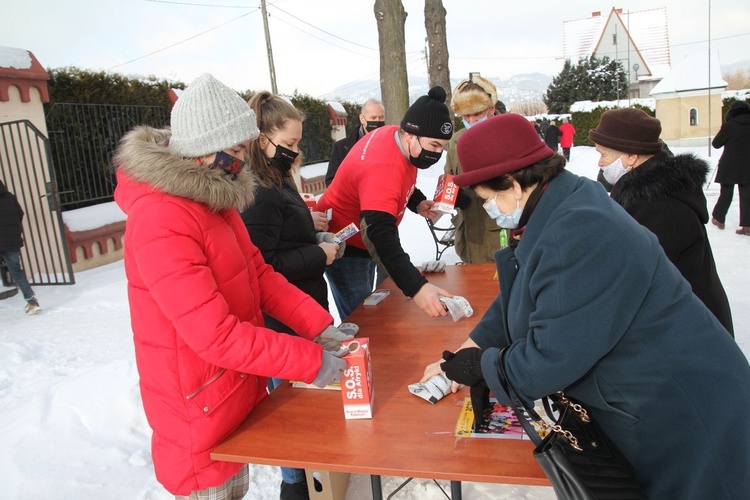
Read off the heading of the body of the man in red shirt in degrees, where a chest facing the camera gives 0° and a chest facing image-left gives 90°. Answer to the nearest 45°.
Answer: approximately 315°

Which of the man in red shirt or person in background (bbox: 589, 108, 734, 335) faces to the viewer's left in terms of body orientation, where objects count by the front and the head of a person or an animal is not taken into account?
the person in background

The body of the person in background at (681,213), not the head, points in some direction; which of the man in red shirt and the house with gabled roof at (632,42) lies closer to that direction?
the man in red shirt

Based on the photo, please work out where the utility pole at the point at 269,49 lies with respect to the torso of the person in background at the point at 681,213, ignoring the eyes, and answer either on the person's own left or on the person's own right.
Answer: on the person's own right

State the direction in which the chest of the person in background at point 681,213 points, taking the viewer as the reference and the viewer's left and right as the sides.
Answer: facing to the left of the viewer

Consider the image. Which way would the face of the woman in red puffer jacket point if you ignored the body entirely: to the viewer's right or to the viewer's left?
to the viewer's right

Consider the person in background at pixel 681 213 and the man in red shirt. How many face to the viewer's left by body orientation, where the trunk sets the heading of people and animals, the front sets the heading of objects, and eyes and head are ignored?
1

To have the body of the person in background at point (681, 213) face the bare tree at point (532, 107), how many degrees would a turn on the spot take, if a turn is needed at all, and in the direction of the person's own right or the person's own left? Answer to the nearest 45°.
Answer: approximately 90° to the person's own right

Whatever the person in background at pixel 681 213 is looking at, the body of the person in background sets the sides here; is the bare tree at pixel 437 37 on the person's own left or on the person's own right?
on the person's own right

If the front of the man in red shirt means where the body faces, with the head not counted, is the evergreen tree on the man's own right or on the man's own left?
on the man's own left

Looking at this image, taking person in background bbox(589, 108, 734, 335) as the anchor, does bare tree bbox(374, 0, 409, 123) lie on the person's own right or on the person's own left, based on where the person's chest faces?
on the person's own right

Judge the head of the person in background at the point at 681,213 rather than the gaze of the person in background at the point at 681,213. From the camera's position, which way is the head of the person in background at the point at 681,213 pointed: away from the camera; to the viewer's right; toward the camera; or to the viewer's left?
to the viewer's left

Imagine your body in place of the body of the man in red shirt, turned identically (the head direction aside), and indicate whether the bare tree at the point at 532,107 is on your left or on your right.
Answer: on your left
